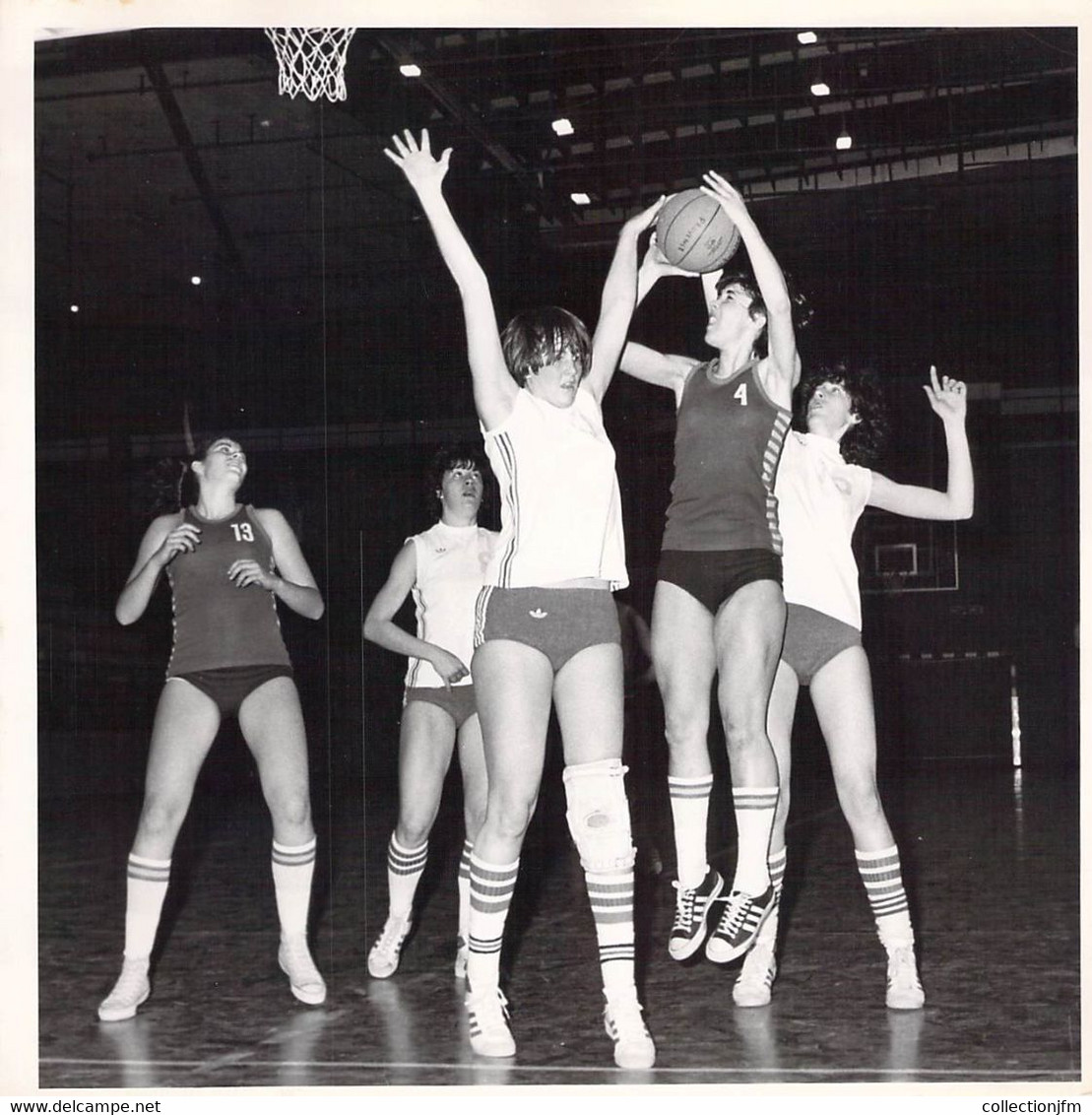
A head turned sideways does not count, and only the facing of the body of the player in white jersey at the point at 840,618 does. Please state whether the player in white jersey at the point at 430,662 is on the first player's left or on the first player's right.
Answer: on the first player's right

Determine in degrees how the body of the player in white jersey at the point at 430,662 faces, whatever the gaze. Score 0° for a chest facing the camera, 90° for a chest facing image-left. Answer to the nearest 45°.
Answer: approximately 315°

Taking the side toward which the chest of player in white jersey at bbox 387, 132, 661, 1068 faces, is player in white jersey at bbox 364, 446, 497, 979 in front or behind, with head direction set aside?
behind

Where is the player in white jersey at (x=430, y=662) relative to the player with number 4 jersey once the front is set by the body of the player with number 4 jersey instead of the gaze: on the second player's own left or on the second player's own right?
on the second player's own right

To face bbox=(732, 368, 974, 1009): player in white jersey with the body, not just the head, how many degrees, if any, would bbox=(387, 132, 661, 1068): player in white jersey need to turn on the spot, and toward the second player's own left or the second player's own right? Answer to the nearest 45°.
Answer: approximately 90° to the second player's own left

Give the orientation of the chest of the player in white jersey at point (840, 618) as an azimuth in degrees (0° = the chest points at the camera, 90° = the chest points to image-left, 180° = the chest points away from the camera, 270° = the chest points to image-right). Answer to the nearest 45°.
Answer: approximately 45°
